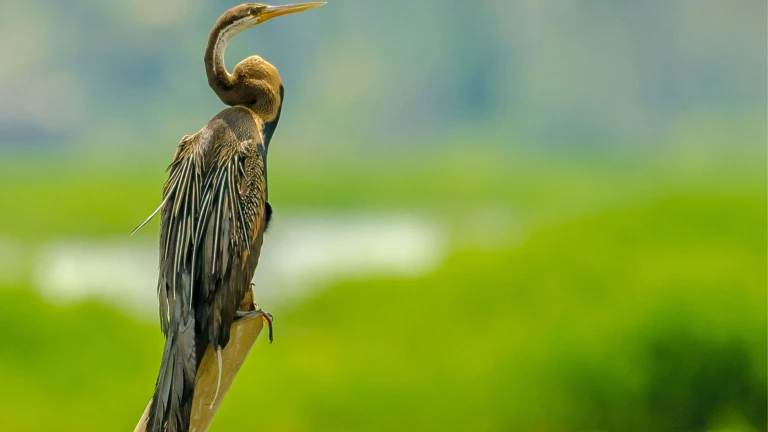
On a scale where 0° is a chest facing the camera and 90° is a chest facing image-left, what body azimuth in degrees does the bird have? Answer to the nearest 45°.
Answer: approximately 225°
